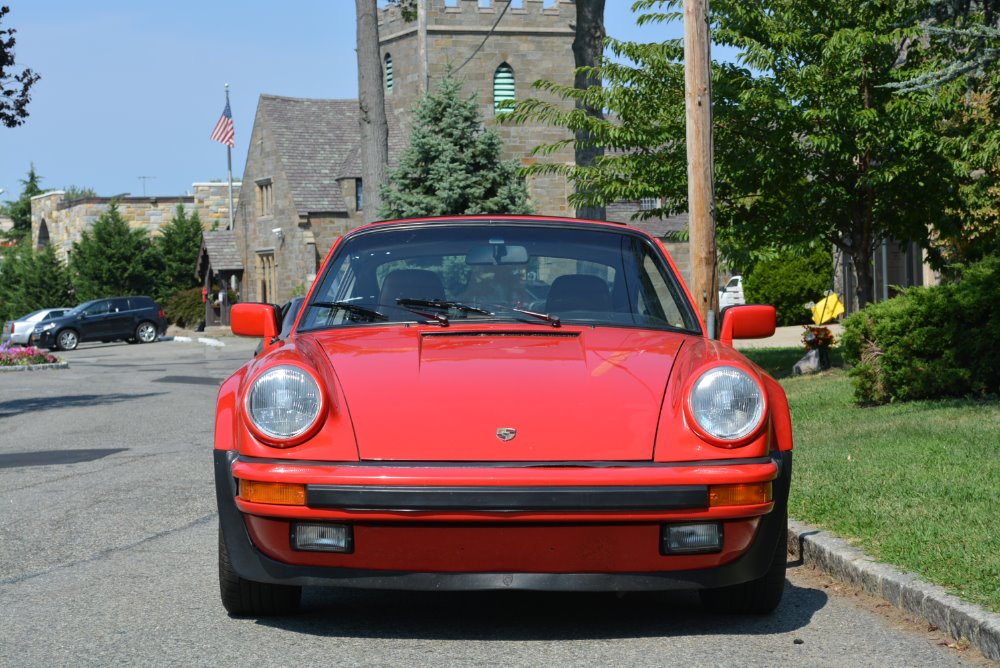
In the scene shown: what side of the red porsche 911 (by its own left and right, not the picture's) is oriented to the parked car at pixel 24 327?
back

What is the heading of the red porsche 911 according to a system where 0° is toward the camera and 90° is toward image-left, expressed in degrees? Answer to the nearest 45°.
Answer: approximately 0°

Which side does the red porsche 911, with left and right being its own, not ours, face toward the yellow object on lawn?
back

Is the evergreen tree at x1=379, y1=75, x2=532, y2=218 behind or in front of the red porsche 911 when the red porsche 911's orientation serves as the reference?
behind

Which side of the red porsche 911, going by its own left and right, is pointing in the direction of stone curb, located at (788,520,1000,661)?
left

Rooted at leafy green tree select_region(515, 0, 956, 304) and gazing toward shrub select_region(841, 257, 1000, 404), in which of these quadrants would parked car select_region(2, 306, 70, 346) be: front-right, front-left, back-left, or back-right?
back-right

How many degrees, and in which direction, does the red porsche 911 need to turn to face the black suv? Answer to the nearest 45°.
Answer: approximately 180°

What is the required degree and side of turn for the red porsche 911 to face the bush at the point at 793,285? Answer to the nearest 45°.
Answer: approximately 180°
